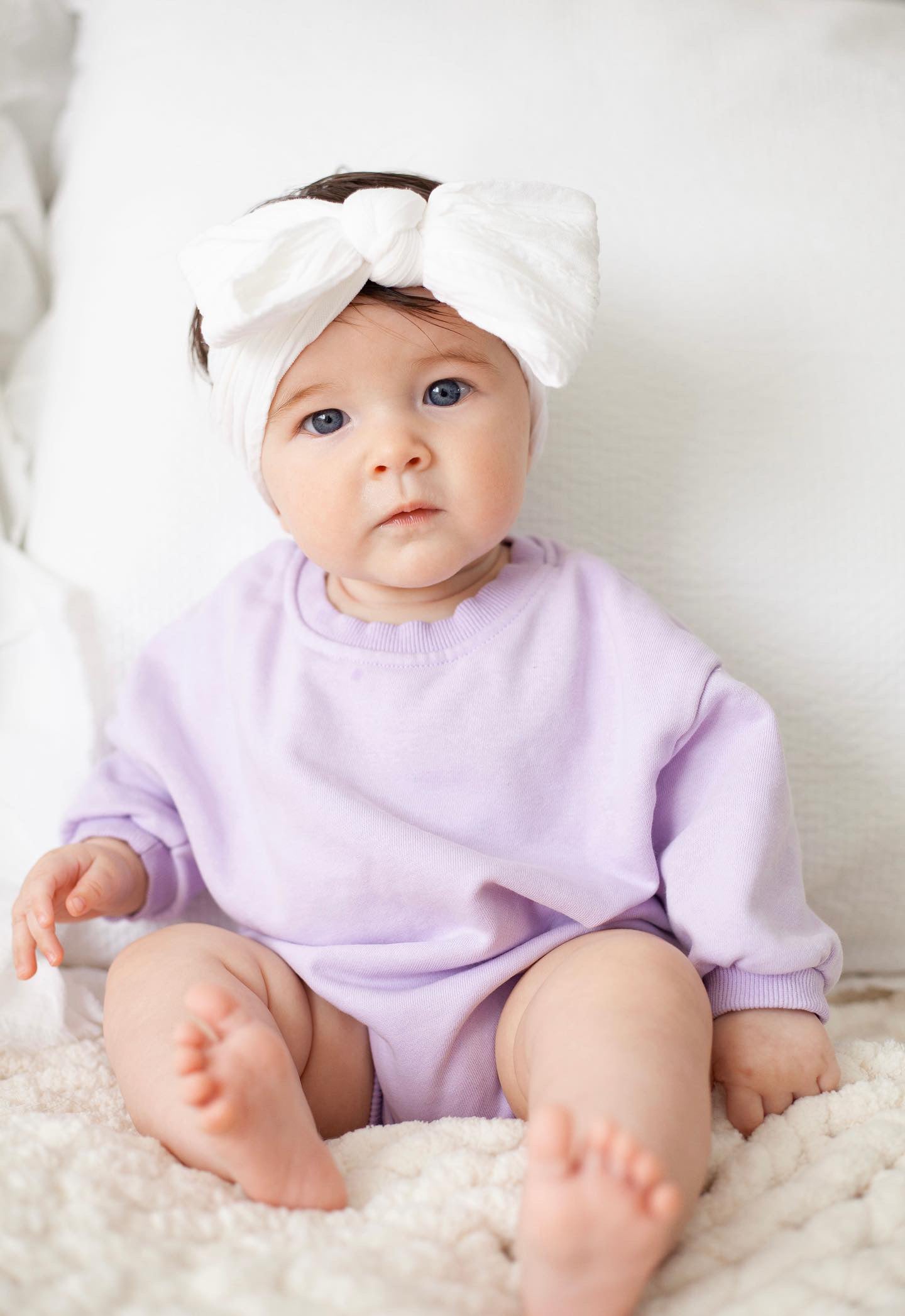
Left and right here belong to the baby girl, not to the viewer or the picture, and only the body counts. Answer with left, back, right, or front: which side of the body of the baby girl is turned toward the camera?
front
